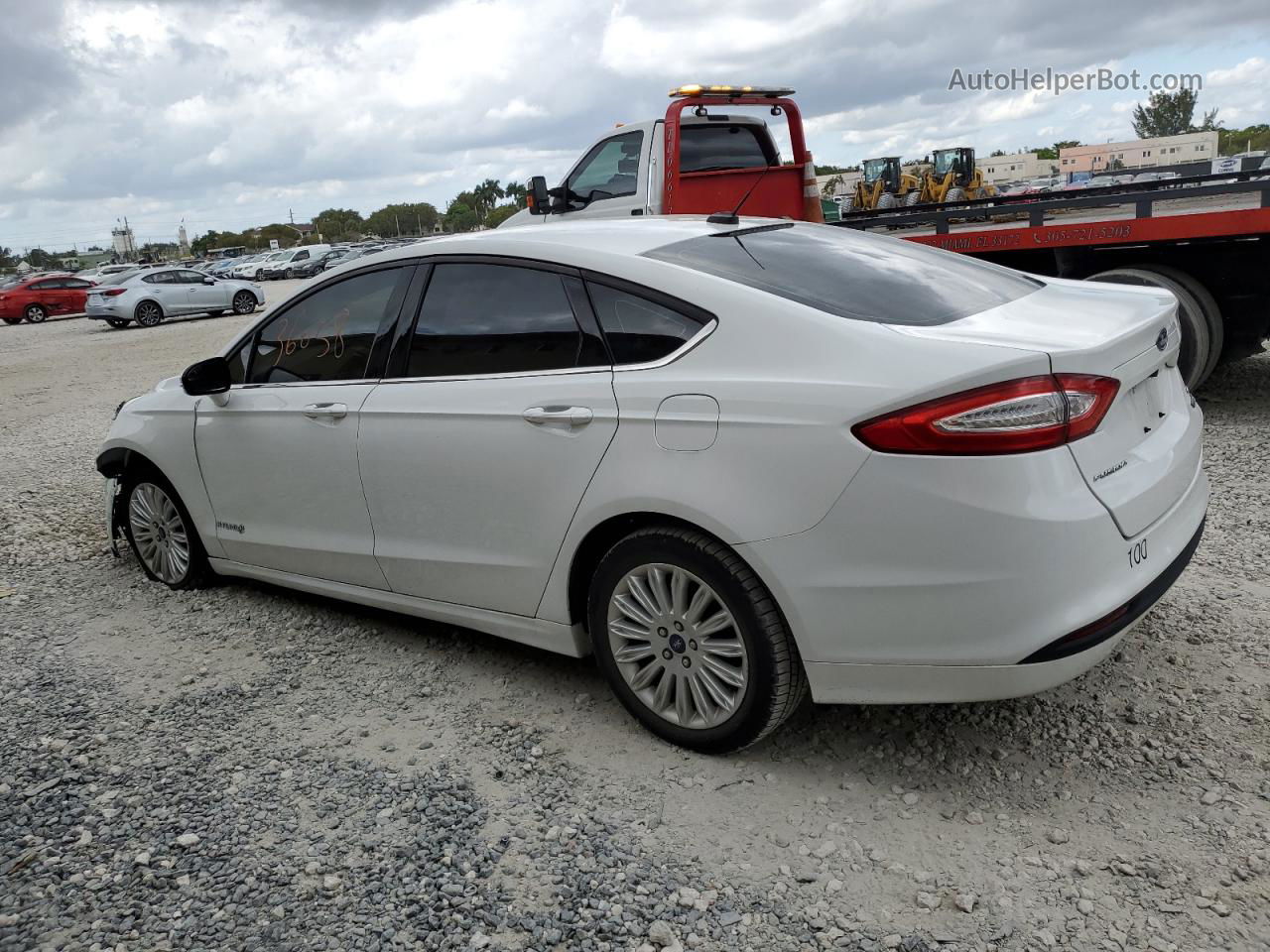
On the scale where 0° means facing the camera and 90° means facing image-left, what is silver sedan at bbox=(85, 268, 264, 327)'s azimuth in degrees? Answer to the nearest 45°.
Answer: approximately 225°

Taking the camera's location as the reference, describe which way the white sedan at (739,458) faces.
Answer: facing away from the viewer and to the left of the viewer

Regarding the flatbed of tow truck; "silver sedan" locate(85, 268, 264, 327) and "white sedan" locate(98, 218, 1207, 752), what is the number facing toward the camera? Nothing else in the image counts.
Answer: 0

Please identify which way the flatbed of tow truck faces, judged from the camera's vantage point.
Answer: facing away from the viewer and to the left of the viewer

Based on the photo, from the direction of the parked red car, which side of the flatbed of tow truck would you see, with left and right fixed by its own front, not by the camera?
front

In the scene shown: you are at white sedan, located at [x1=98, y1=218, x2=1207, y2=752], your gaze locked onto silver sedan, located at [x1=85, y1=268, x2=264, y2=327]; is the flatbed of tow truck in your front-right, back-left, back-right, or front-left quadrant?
front-right

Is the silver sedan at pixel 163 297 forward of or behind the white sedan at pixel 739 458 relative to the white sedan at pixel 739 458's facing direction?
forward

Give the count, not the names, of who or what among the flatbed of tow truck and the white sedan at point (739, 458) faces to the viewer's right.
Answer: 0
